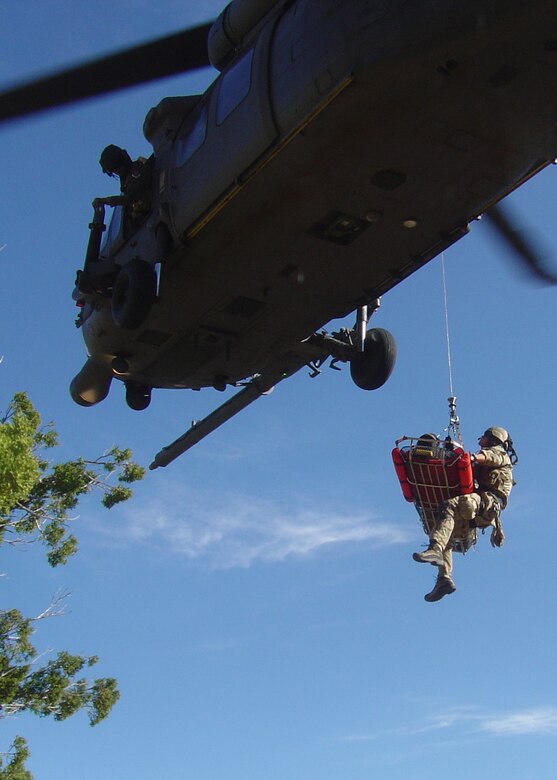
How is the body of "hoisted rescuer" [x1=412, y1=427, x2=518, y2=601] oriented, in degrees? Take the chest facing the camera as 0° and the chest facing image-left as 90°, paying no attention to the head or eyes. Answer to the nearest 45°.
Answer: approximately 90°
